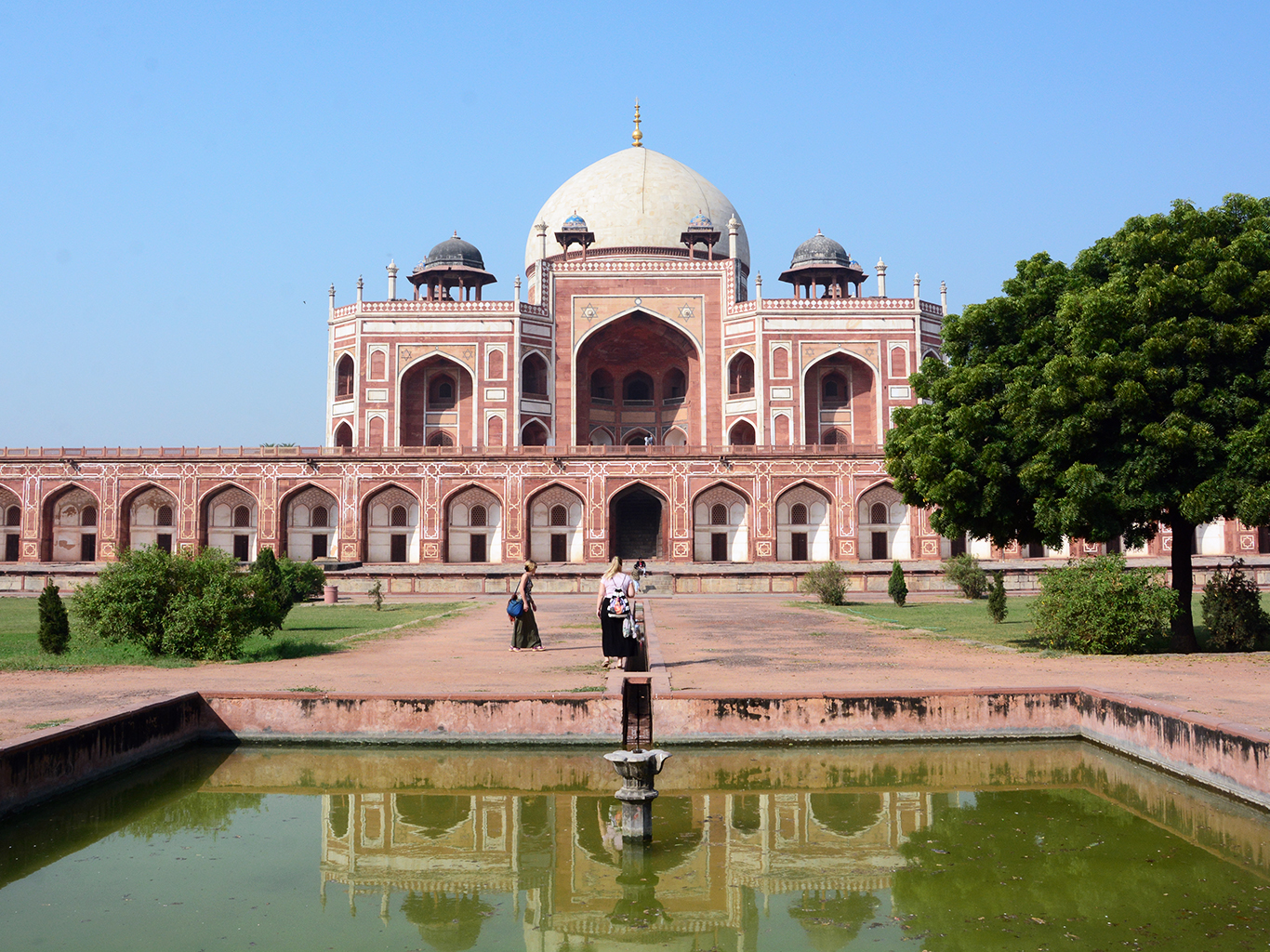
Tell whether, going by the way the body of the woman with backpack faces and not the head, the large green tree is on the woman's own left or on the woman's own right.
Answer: on the woman's own right

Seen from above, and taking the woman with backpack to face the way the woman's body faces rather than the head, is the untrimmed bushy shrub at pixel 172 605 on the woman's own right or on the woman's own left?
on the woman's own left

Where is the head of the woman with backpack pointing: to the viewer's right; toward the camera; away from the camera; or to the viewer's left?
away from the camera

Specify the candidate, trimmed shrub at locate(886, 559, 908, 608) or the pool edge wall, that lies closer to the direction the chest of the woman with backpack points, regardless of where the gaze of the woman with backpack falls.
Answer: the trimmed shrub

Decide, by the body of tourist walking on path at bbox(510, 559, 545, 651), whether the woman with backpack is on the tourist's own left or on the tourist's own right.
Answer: on the tourist's own right

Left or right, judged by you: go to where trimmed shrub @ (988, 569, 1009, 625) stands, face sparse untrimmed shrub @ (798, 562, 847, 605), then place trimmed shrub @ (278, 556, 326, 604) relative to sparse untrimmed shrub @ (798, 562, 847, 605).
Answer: left

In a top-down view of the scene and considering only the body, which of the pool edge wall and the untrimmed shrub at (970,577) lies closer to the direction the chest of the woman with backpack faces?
the untrimmed shrub

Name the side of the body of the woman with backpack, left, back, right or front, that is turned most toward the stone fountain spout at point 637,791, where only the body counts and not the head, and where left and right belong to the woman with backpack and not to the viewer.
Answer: back

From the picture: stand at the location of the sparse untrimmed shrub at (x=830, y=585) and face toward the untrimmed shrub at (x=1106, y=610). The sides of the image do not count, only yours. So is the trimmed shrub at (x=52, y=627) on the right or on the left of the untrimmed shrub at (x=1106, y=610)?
right

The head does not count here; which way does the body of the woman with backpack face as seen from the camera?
away from the camera

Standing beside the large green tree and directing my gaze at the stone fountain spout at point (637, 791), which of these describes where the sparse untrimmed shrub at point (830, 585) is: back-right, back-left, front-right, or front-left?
back-right

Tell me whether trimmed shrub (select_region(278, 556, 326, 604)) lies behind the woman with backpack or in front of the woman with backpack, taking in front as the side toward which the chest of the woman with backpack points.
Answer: in front

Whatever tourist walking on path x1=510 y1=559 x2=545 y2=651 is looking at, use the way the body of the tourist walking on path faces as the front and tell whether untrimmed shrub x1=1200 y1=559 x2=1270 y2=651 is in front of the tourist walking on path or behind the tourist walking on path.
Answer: in front
